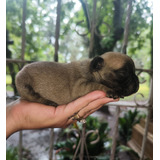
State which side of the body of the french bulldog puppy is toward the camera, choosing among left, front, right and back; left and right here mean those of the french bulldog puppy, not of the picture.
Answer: right
